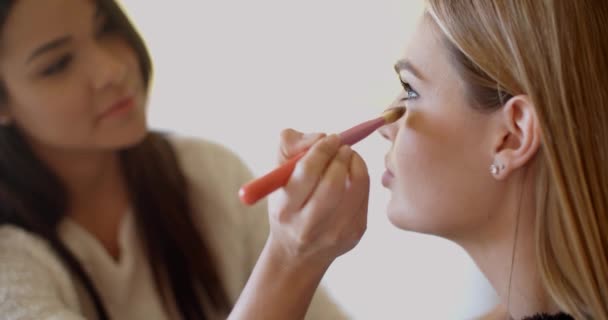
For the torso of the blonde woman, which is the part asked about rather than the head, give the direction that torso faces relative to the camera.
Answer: to the viewer's left
